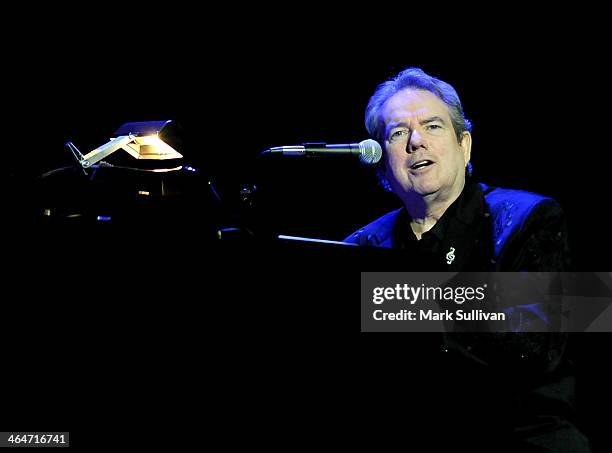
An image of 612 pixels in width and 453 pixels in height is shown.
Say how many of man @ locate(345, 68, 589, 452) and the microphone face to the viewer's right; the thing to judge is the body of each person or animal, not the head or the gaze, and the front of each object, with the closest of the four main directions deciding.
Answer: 1

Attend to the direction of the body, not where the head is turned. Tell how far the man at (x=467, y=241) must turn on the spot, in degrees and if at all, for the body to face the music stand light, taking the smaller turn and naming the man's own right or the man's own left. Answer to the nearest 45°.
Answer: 0° — they already face it

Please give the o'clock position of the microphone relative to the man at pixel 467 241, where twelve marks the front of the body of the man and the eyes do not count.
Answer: The microphone is roughly at 12 o'clock from the man.

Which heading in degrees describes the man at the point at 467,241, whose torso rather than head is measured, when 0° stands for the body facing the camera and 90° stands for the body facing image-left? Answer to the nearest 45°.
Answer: approximately 45°

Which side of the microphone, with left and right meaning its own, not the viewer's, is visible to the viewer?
right
